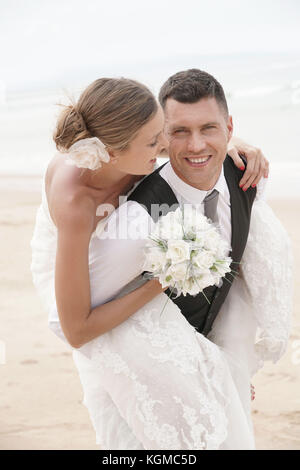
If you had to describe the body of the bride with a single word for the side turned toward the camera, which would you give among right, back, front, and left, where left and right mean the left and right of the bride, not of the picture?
right

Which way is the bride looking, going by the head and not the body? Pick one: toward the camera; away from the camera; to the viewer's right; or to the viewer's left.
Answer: to the viewer's right
